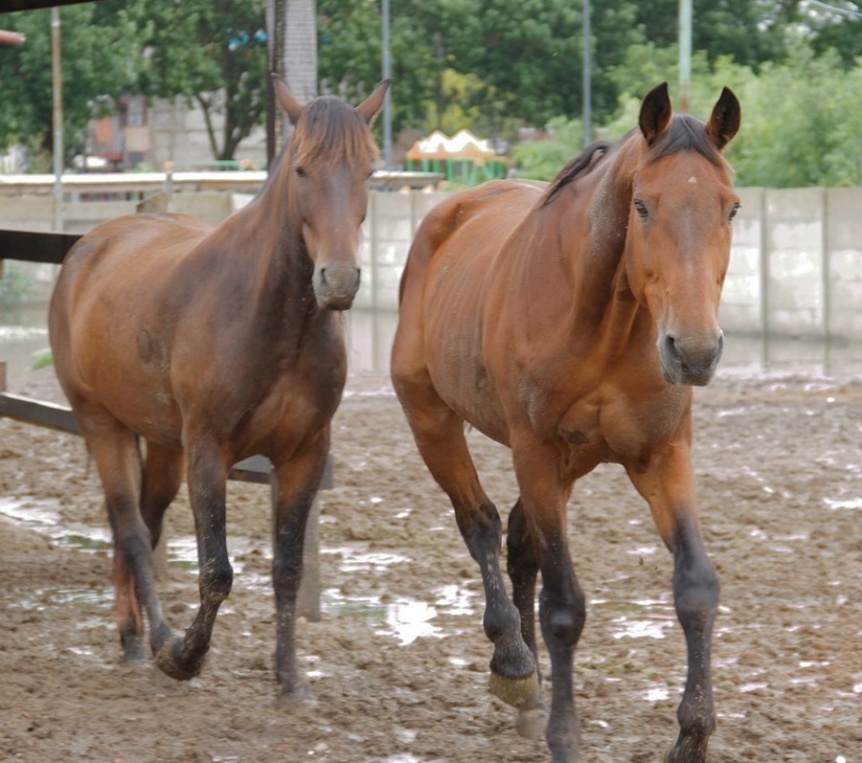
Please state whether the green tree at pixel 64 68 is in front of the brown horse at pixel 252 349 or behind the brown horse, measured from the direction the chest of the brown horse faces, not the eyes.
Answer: behind

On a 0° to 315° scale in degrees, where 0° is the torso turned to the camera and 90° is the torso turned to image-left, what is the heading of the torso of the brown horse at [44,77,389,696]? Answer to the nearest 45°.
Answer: approximately 315°

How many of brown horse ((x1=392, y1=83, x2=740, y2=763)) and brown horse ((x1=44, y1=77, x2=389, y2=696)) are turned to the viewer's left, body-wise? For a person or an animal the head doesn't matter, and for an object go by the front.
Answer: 0

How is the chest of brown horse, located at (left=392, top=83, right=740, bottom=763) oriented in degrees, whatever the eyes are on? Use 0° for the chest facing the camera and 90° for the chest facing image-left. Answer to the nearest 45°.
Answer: approximately 315°

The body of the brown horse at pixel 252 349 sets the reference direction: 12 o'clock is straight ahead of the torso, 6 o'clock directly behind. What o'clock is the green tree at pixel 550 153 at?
The green tree is roughly at 8 o'clock from the brown horse.

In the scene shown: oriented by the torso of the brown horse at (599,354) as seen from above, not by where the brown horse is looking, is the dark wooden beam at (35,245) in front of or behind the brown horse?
behind

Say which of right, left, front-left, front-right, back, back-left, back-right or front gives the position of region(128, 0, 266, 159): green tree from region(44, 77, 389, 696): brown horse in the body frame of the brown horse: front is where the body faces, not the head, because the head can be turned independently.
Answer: back-left
